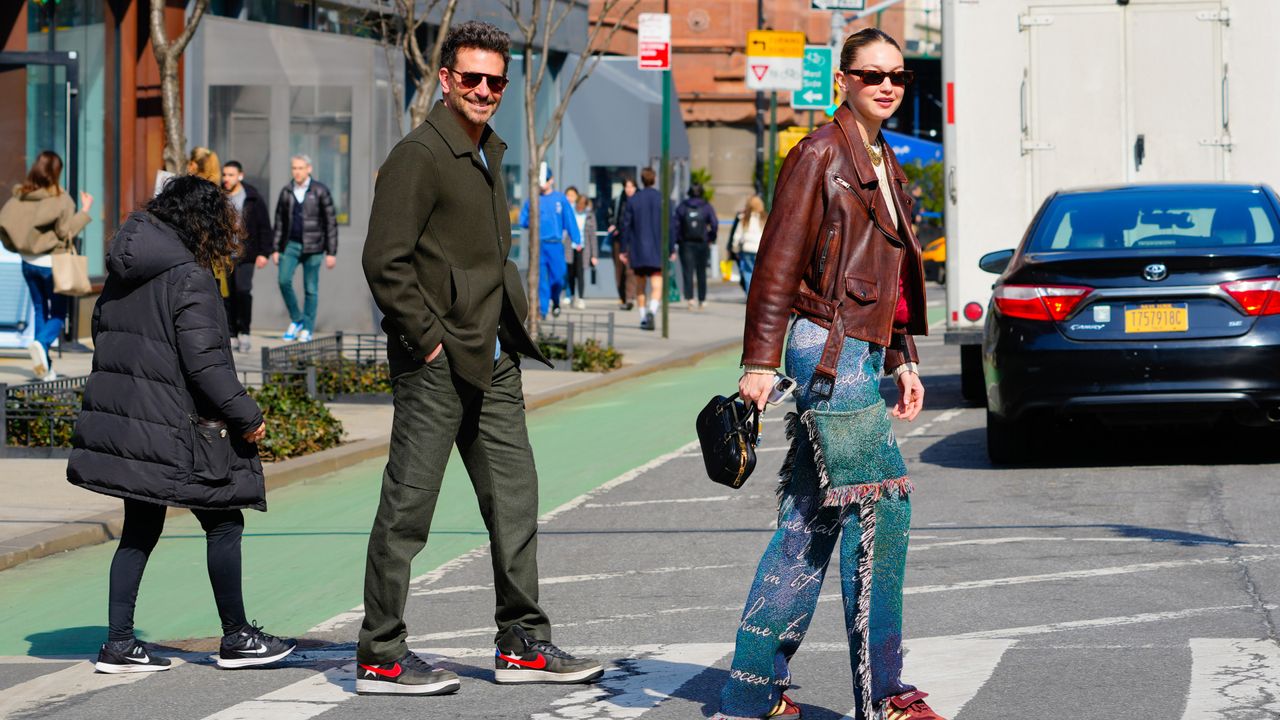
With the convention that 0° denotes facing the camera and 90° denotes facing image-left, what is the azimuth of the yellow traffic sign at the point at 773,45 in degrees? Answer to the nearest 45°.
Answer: approximately 0°

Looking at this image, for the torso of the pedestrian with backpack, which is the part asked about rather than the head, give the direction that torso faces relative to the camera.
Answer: away from the camera

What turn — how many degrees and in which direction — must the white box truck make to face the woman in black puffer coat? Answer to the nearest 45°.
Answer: approximately 180°

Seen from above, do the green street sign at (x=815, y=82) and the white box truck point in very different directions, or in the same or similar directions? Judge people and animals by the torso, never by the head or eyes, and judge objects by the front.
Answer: very different directions

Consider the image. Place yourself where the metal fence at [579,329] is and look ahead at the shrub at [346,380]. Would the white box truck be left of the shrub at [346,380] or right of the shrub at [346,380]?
left

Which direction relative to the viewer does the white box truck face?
away from the camera

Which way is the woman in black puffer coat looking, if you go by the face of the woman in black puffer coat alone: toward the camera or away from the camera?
away from the camera

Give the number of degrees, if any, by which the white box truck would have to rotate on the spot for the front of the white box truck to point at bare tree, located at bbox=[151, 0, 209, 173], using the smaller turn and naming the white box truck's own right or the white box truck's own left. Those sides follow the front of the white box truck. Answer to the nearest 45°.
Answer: approximately 135° to the white box truck's own left
